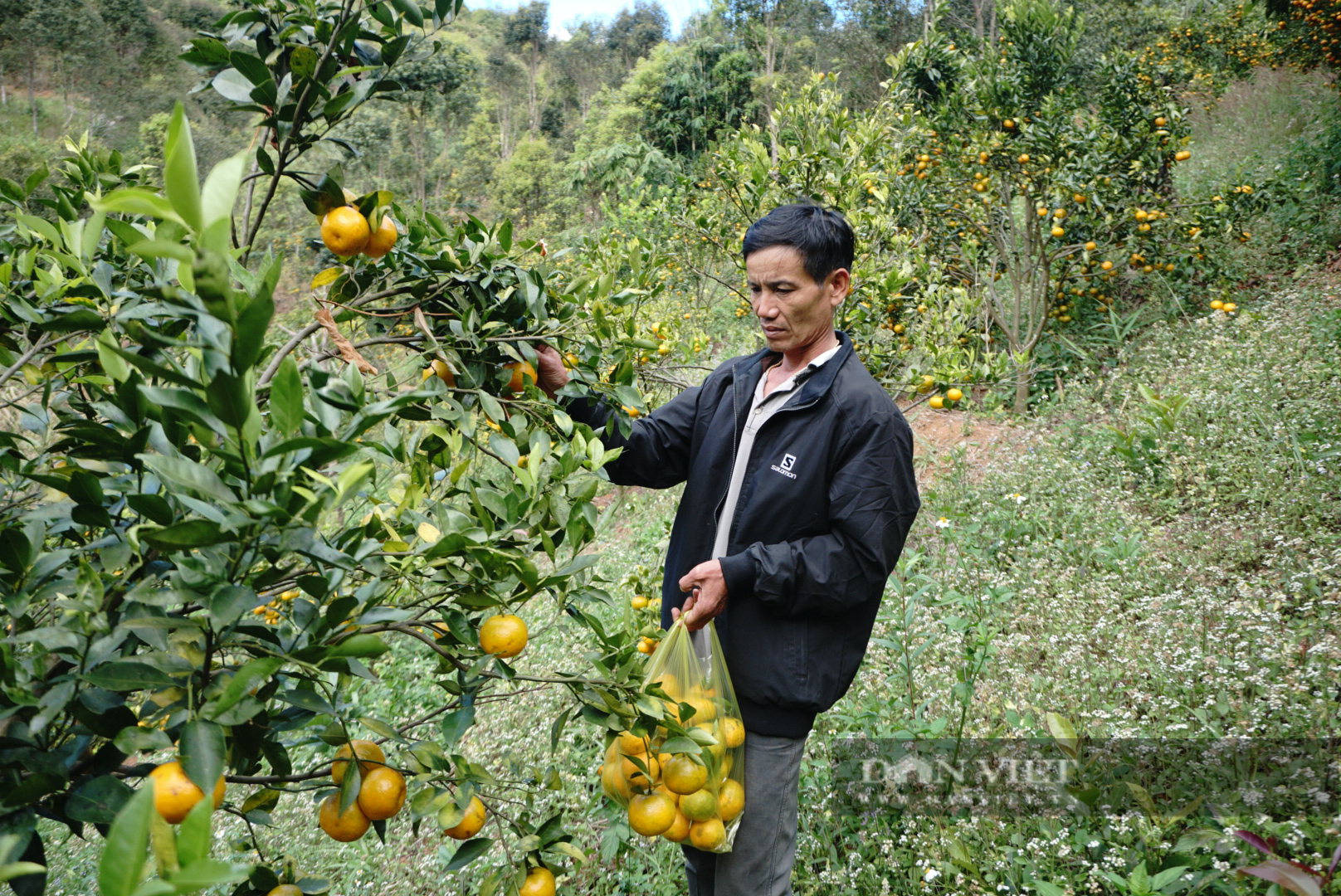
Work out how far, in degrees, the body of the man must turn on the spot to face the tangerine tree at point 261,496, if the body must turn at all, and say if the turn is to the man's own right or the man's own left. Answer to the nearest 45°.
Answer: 0° — they already face it

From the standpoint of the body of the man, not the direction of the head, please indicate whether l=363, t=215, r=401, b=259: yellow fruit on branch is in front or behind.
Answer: in front

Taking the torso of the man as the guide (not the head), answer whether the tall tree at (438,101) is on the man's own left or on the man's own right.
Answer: on the man's own right

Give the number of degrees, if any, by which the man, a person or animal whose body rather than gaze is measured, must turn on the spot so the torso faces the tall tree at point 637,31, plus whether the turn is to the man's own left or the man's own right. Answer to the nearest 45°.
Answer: approximately 135° to the man's own right

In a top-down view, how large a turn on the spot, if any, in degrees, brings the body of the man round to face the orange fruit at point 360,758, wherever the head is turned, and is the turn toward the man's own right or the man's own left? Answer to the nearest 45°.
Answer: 0° — they already face it

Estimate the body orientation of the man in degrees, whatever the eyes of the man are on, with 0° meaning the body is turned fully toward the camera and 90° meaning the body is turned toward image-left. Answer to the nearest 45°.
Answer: approximately 45°

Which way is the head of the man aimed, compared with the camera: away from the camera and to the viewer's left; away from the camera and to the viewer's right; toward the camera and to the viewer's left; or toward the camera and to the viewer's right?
toward the camera and to the viewer's left

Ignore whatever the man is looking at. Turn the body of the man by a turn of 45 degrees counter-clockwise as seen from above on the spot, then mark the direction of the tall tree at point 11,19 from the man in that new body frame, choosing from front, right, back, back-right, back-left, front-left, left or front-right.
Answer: back-right

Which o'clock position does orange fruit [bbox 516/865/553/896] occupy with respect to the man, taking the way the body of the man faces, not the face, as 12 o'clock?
The orange fruit is roughly at 1 o'clock from the man.
